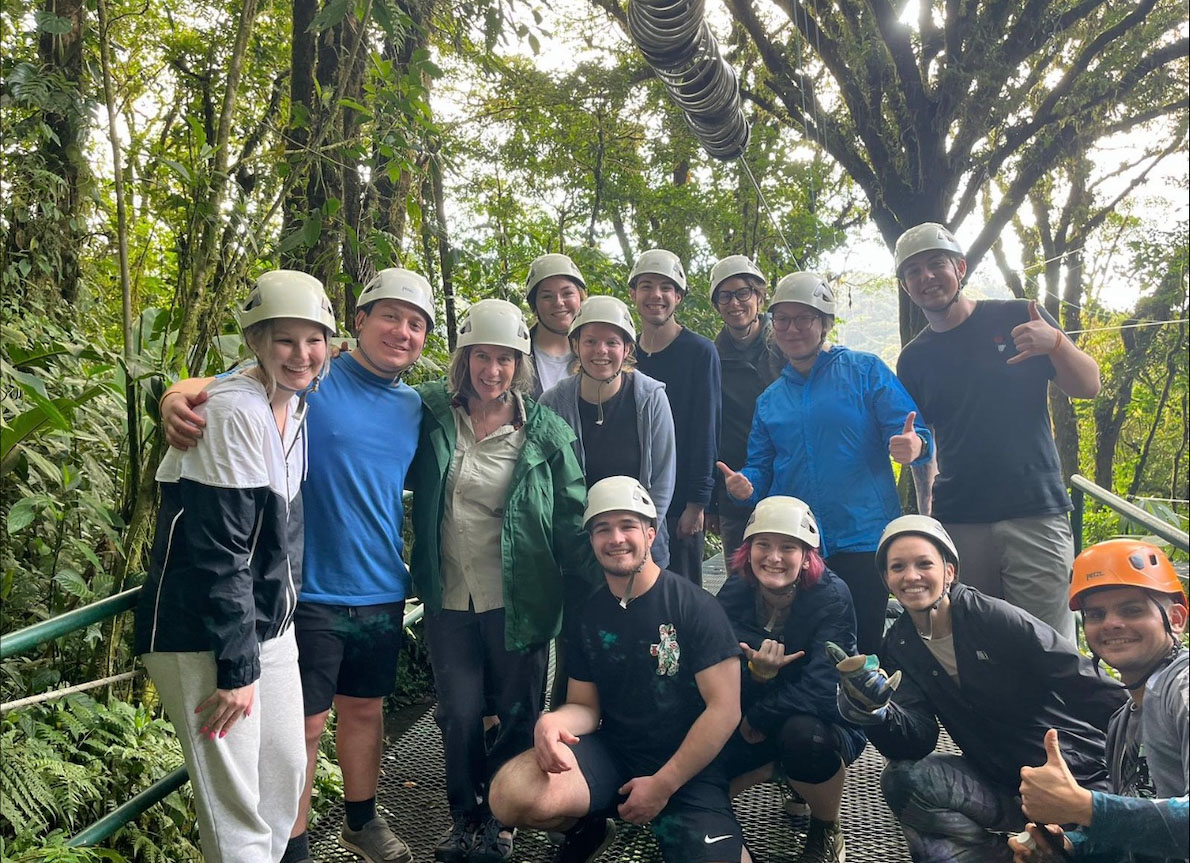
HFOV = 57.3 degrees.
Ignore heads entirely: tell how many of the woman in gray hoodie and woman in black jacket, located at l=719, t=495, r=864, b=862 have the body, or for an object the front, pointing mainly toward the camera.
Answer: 2

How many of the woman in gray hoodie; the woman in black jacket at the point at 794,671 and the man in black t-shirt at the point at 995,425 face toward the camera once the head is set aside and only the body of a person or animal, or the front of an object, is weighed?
3

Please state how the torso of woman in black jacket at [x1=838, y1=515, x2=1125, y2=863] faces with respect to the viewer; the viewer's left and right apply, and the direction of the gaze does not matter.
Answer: facing the viewer and to the left of the viewer

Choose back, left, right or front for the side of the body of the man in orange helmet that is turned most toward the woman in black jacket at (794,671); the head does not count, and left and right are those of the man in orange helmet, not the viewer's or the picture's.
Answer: right

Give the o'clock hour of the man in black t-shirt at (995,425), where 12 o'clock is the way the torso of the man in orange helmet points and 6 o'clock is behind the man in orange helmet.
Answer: The man in black t-shirt is roughly at 4 o'clock from the man in orange helmet.

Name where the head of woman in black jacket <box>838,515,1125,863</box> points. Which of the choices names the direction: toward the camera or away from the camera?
toward the camera

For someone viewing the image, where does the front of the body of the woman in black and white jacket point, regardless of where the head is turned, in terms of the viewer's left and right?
facing the viewer and to the right of the viewer

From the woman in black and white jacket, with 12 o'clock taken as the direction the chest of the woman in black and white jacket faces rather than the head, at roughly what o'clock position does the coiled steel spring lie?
The coiled steel spring is roughly at 9 o'clock from the woman in black and white jacket.

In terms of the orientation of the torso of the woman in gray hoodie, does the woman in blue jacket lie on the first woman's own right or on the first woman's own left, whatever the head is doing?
on the first woman's own left

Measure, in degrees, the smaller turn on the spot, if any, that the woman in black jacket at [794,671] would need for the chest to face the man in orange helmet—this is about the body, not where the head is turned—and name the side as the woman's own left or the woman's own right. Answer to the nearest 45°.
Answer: approximately 45° to the woman's own left

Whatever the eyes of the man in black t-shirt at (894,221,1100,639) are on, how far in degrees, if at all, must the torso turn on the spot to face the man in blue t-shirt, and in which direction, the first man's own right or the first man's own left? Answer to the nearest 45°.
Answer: approximately 45° to the first man's own right

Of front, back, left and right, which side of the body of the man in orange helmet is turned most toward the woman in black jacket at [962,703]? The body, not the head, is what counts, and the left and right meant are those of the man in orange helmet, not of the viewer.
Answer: right

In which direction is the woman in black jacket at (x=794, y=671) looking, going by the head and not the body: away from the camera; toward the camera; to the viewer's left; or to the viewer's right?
toward the camera

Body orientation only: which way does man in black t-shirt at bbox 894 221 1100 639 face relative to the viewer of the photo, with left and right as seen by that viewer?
facing the viewer

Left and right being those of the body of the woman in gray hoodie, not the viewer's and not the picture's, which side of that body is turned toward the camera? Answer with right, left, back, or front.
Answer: front

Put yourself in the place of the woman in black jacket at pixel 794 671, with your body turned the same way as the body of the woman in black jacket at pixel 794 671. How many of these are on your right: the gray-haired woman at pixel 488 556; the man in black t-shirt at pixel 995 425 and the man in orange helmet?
1

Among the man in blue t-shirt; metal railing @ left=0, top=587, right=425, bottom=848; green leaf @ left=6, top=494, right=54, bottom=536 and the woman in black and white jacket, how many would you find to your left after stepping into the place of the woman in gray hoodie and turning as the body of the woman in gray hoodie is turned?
0
